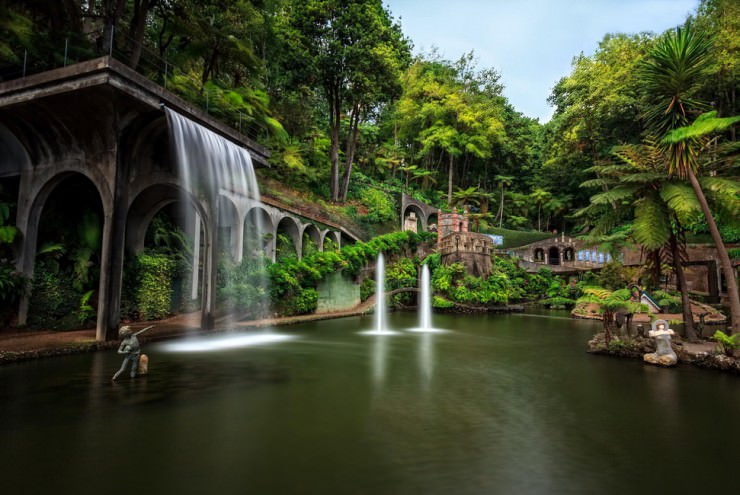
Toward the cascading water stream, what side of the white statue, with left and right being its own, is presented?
right

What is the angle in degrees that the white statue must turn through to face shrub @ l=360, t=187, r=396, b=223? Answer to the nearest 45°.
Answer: approximately 135° to its right

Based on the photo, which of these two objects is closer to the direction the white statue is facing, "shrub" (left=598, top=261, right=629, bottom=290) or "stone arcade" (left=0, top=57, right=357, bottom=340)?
the stone arcade

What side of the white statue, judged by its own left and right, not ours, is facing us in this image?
front

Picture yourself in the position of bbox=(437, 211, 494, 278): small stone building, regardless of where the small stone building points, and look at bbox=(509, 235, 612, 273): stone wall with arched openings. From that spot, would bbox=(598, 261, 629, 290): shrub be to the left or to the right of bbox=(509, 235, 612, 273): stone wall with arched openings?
right

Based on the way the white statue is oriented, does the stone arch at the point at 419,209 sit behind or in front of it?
behind

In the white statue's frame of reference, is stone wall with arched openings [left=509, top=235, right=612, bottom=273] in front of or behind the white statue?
behind

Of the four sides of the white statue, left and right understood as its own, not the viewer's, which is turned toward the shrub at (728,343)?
left

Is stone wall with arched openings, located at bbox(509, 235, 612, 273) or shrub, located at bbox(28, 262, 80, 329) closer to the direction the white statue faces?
the shrub

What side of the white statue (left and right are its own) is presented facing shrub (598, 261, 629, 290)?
back
